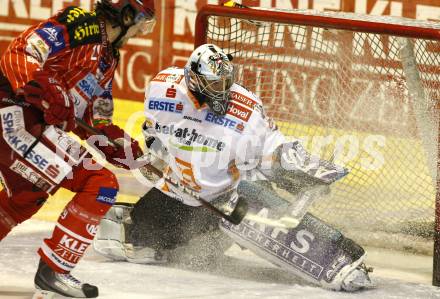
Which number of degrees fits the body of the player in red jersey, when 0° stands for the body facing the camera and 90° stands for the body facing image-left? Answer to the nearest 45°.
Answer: approximately 270°

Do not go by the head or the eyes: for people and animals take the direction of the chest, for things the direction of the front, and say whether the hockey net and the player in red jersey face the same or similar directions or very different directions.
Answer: very different directions

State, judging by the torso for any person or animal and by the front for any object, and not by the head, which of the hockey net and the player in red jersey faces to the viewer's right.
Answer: the player in red jersey

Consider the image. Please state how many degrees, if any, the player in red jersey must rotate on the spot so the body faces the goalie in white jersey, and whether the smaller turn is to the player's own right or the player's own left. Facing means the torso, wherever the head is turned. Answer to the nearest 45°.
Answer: approximately 45° to the player's own left

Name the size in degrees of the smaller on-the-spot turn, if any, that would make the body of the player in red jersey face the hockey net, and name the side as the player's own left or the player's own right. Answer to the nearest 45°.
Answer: approximately 45° to the player's own left

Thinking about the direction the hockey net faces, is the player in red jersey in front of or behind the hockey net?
in front

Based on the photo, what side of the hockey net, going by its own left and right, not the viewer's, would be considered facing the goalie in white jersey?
front

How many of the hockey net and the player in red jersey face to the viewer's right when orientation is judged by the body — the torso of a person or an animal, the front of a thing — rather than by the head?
1

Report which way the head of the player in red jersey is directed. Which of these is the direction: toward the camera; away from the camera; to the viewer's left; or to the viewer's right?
to the viewer's right
